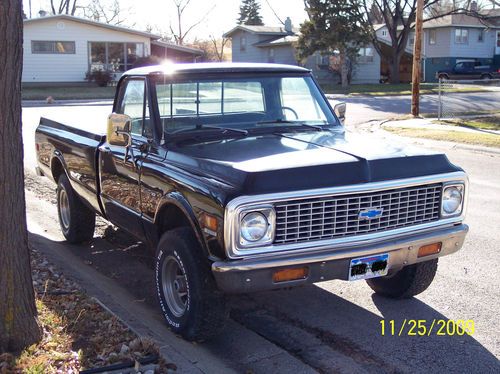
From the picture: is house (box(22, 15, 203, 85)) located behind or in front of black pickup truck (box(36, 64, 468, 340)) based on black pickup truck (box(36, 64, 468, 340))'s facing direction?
behind

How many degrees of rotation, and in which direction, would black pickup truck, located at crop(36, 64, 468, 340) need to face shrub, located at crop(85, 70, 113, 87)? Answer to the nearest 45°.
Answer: approximately 135° to its left

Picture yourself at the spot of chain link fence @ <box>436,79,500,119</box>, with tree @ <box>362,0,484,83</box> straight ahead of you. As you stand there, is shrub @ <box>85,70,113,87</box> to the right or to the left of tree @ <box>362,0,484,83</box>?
left

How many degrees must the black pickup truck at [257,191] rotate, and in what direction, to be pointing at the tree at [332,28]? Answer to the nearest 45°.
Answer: approximately 135° to its left

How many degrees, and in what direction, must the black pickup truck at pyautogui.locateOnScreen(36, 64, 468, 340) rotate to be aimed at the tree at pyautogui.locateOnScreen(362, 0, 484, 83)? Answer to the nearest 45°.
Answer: approximately 135° to its left

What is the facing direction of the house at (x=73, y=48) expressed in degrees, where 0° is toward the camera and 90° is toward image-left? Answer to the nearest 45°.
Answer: approximately 0°
